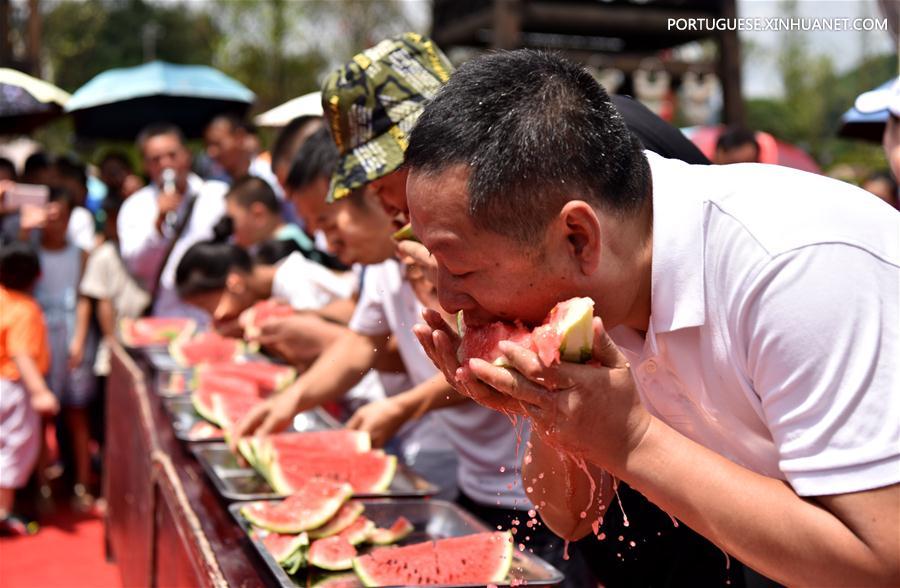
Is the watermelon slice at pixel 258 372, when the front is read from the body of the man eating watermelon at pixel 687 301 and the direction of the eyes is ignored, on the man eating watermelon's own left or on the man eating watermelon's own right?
on the man eating watermelon's own right

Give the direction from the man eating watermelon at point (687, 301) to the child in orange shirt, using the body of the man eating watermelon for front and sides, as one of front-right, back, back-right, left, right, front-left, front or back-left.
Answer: front-right

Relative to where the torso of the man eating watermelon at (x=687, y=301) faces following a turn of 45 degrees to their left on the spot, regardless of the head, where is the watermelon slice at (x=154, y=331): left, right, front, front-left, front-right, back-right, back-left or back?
right

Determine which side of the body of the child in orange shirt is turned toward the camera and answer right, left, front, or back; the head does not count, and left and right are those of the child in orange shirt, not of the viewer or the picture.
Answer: right

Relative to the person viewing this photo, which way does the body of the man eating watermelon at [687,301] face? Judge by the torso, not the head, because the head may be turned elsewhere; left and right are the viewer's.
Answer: facing to the left of the viewer

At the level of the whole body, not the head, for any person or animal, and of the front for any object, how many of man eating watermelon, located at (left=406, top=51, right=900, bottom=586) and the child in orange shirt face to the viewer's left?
1

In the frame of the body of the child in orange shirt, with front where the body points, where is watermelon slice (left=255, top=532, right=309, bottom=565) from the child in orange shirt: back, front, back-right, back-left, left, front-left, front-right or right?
right

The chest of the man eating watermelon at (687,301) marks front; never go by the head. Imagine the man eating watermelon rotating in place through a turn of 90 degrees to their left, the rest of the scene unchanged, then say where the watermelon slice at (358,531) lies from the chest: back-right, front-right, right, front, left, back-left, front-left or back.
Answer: back-right

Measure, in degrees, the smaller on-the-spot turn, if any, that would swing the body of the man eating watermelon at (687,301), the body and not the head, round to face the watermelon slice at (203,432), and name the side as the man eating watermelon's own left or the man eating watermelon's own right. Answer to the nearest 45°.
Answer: approximately 45° to the man eating watermelon's own right

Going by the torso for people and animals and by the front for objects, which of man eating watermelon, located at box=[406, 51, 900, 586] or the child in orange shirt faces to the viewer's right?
the child in orange shirt
